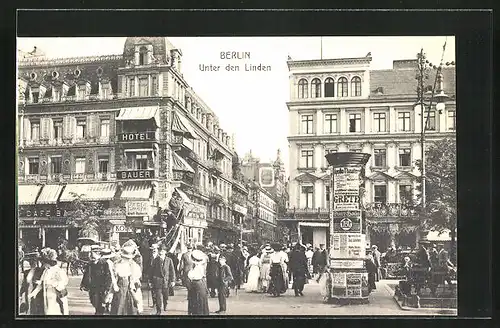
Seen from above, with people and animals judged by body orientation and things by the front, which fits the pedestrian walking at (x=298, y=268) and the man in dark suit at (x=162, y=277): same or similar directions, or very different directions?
very different directions

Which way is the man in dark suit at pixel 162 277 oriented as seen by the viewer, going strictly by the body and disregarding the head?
toward the camera

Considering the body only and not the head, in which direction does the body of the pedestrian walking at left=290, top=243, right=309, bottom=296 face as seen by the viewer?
away from the camera

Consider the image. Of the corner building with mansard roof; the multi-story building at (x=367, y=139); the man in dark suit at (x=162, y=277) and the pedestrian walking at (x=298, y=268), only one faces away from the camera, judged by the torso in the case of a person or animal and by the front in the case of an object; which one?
the pedestrian walking

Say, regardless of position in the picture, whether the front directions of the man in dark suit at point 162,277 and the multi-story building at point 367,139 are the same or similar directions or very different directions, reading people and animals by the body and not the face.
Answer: same or similar directions

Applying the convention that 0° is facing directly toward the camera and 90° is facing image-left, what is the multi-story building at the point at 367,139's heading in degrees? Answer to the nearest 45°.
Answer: approximately 0°
